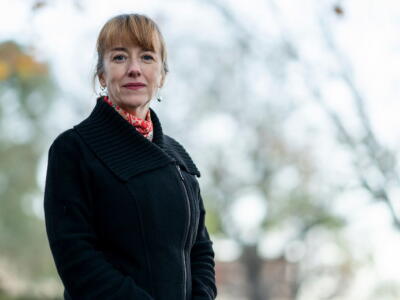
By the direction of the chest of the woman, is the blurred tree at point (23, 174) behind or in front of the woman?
behind

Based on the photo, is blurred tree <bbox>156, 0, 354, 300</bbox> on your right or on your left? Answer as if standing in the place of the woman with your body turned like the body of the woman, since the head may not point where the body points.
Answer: on your left

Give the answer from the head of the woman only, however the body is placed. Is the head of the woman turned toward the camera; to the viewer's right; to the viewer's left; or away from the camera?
toward the camera

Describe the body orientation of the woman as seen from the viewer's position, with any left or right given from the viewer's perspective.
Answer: facing the viewer and to the right of the viewer

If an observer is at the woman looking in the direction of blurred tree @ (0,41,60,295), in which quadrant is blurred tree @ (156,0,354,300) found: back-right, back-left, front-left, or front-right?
front-right

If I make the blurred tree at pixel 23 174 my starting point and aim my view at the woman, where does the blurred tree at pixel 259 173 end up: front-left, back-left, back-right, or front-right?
front-left
